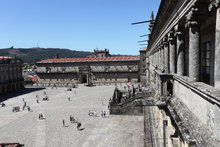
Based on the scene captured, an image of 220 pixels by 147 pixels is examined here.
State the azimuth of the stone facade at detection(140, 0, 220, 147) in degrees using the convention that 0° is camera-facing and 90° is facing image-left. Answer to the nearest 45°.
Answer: approximately 90°
